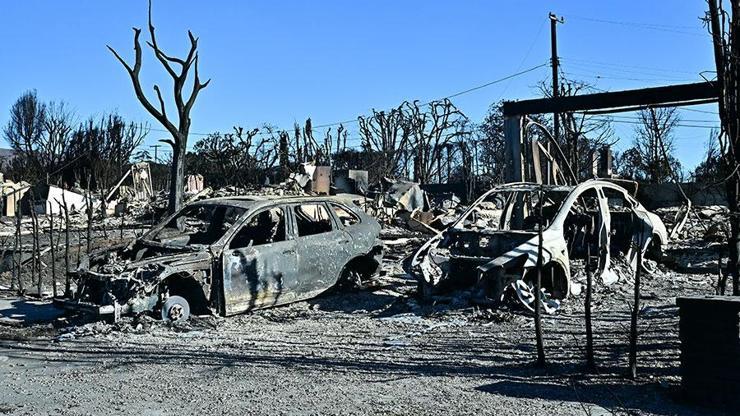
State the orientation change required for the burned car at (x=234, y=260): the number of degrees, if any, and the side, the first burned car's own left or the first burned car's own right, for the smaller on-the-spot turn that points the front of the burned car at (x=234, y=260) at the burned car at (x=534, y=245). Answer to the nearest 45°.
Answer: approximately 135° to the first burned car's own left

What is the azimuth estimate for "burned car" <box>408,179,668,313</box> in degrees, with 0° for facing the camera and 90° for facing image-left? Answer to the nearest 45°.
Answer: approximately 45°

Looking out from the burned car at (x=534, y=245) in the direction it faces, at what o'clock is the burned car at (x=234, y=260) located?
the burned car at (x=234, y=260) is roughly at 1 o'clock from the burned car at (x=534, y=245).

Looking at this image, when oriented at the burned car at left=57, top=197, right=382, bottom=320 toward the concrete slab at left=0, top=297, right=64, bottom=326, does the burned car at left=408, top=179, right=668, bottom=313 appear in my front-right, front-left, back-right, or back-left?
back-right

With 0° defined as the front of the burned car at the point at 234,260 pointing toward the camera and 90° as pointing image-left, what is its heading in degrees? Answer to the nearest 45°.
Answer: approximately 45°
